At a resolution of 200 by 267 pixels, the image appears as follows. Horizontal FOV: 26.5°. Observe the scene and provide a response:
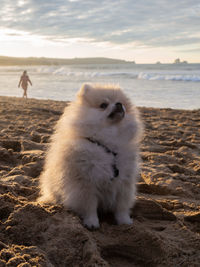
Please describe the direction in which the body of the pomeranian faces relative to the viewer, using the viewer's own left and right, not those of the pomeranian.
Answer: facing the viewer and to the right of the viewer
